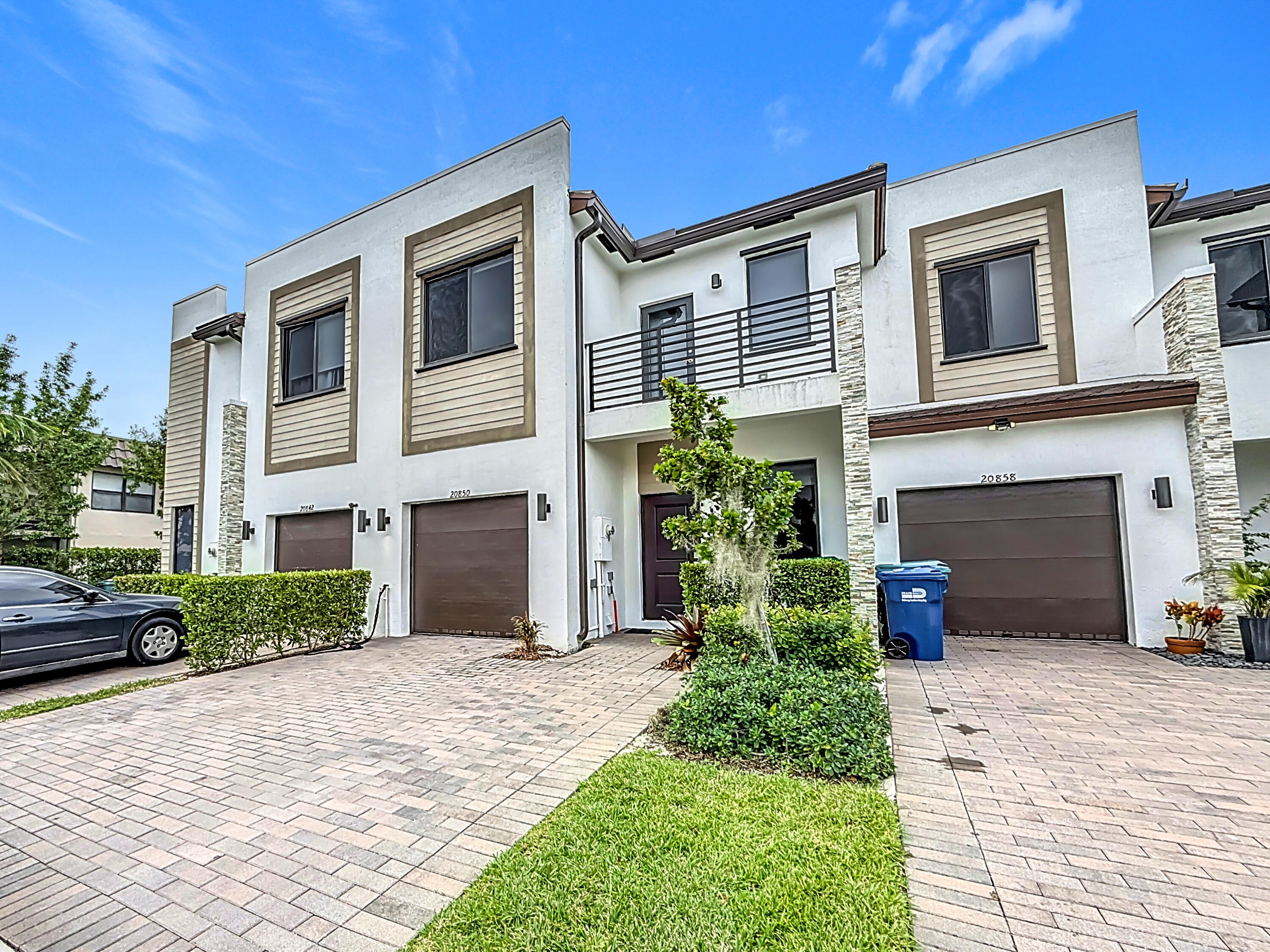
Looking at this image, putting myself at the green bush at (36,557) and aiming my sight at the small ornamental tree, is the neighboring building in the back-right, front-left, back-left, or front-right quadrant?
back-left

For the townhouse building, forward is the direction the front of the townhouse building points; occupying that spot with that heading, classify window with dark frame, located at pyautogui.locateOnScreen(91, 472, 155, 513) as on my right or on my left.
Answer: on my right

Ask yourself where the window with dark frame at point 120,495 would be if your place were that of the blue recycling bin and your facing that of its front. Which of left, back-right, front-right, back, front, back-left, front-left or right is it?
back

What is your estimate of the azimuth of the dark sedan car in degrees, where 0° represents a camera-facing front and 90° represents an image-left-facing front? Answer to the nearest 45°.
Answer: approximately 270°

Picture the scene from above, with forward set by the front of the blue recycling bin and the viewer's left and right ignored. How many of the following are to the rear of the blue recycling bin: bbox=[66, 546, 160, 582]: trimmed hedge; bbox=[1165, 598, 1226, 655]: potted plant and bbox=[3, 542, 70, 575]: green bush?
2

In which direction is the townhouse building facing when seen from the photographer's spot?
facing the viewer and to the left of the viewer

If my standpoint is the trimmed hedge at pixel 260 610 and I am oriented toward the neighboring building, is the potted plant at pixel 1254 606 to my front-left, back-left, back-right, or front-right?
back-right
